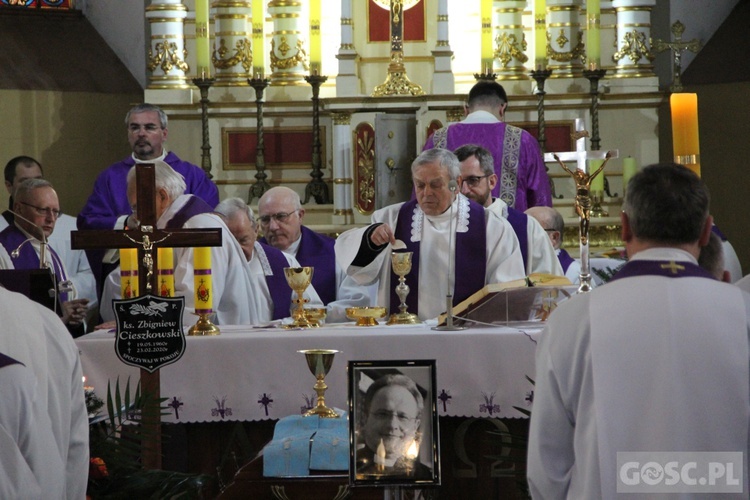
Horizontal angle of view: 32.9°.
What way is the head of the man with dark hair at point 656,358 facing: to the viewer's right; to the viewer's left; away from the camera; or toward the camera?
away from the camera

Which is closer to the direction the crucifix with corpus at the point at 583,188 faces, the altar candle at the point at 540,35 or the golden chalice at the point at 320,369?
the golden chalice

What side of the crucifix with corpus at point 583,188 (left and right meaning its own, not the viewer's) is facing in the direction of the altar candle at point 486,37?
back

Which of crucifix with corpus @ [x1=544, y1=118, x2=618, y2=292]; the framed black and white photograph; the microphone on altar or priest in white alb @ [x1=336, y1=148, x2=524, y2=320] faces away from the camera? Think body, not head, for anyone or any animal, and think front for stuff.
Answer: the microphone on altar

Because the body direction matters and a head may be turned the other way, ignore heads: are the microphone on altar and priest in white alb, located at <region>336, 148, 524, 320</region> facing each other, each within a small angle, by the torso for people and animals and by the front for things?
yes

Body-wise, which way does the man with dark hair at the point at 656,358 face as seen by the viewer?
away from the camera

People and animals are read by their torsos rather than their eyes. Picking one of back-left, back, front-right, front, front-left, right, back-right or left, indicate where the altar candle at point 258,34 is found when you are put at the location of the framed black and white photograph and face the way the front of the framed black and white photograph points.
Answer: back

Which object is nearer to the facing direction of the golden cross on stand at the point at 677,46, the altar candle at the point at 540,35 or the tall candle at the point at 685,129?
the tall candle

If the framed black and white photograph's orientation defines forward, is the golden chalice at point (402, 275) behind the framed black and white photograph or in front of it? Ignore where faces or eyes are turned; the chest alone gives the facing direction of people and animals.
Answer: behind

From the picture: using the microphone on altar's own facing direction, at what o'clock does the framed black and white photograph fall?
The framed black and white photograph is roughly at 6 o'clock from the microphone on altar.

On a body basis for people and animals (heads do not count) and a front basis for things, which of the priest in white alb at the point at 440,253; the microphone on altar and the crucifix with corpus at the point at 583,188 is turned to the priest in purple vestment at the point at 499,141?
the microphone on altar

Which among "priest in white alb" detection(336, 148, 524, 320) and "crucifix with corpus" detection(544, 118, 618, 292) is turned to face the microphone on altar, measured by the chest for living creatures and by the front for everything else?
the priest in white alb

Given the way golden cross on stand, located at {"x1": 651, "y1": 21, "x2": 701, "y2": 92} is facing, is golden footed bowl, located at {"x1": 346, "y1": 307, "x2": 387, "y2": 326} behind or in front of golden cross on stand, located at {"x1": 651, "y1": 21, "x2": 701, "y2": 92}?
in front

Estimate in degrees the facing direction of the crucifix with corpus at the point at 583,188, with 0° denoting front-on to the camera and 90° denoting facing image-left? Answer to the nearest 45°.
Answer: approximately 0°

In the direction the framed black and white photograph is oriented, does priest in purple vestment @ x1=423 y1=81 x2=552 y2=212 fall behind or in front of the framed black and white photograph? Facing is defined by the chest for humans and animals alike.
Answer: behind

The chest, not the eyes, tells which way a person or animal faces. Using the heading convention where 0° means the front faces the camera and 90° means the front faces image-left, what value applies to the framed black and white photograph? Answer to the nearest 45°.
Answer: approximately 0°

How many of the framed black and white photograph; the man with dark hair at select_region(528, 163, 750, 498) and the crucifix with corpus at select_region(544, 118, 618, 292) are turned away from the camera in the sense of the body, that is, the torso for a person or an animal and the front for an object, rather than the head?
1

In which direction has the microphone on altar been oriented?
away from the camera
